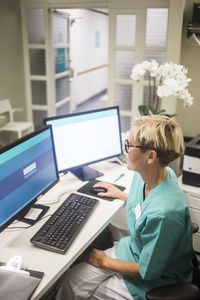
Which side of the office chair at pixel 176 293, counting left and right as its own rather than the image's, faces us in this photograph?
left

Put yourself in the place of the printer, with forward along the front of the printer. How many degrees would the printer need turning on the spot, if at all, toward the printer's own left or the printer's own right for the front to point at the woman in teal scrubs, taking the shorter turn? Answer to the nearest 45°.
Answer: approximately 45° to the printer's own left

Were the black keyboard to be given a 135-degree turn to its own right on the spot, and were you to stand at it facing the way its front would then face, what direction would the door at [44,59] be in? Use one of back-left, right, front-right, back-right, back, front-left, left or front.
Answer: right

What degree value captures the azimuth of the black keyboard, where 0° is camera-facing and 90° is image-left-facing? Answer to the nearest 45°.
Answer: approximately 315°

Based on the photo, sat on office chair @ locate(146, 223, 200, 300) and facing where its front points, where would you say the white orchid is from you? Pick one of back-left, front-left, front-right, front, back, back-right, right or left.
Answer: right

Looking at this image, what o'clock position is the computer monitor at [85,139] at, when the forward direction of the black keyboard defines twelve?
The computer monitor is roughly at 8 o'clock from the black keyboard.

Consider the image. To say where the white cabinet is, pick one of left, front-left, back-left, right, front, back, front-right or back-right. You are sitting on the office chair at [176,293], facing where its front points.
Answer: right

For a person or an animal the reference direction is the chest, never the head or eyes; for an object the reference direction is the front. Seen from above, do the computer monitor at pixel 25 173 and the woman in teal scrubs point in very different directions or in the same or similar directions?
very different directions

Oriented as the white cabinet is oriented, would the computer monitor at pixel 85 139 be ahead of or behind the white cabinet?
ahead

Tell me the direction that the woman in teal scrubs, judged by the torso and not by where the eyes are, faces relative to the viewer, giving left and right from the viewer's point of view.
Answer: facing to the left of the viewer

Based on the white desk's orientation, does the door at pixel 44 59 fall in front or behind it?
behind

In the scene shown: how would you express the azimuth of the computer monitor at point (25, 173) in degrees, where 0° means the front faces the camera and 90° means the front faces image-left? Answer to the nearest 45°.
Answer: approximately 315°

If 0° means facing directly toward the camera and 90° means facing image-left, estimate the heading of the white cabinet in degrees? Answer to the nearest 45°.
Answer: approximately 45°
